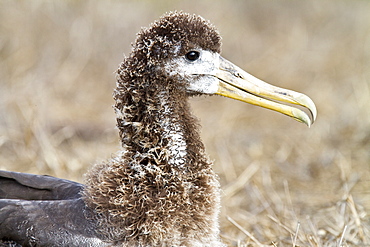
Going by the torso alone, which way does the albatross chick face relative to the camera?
to the viewer's right
